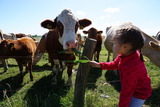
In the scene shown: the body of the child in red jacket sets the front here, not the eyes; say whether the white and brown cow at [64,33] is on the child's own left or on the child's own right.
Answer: on the child's own right

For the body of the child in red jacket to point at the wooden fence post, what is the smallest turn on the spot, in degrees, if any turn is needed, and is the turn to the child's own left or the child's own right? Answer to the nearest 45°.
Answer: approximately 45° to the child's own right

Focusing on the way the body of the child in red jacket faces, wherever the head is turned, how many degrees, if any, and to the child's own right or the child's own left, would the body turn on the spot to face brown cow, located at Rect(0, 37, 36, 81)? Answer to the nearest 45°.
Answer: approximately 45° to the child's own right

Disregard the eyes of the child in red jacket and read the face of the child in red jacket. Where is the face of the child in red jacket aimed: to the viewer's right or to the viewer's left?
to the viewer's left

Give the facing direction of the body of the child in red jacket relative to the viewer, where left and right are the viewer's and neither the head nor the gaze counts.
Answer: facing to the left of the viewer
